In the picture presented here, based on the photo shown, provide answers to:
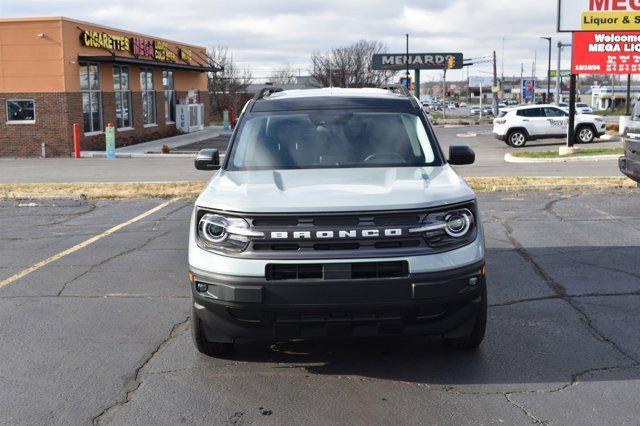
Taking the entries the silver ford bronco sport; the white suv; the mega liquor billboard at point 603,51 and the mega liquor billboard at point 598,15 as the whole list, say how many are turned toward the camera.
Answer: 3

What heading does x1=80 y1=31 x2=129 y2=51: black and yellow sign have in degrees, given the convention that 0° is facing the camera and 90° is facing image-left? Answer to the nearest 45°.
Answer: approximately 315°

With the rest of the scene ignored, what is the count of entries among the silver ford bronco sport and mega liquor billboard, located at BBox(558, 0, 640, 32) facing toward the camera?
2

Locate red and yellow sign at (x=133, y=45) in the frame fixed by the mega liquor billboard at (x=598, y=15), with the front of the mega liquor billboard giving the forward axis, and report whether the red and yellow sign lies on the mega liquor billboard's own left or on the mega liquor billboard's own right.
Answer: on the mega liquor billboard's own right

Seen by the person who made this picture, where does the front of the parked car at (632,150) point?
facing the viewer and to the left of the viewer

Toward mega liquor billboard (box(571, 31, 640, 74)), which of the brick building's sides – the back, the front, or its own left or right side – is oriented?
front

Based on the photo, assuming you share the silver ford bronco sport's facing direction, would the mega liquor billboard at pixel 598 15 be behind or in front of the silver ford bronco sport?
behind
